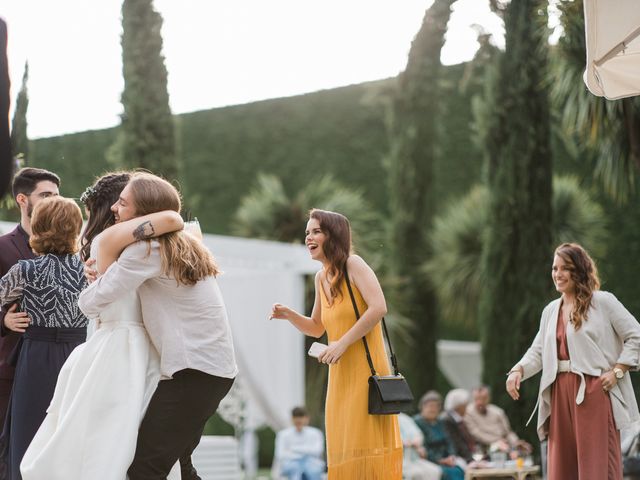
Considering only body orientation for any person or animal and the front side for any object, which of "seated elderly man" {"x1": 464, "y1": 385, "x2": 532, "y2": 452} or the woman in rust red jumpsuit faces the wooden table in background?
the seated elderly man

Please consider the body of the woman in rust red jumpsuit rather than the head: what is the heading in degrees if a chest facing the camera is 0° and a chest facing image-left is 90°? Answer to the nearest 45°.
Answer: approximately 45°

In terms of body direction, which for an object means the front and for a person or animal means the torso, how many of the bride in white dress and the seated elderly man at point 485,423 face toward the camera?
1

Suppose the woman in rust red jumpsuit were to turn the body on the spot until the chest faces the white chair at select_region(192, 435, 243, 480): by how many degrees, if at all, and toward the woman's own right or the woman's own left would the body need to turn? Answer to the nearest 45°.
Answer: approximately 90° to the woman's own right

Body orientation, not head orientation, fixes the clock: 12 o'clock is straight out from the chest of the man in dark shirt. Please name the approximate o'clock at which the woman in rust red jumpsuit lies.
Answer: The woman in rust red jumpsuit is roughly at 11 o'clock from the man in dark shirt.

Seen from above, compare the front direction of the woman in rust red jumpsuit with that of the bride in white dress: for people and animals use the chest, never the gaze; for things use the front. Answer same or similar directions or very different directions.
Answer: very different directions

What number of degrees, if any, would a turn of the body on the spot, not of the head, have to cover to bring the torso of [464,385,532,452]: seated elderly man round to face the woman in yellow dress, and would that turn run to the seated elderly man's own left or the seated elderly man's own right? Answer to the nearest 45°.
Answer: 0° — they already face them

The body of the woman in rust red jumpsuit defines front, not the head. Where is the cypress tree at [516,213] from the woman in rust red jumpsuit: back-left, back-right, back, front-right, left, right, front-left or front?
back-right

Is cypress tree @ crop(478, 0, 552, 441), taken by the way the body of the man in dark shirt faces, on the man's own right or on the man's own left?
on the man's own left

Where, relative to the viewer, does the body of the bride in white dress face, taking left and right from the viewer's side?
facing to the right of the viewer
